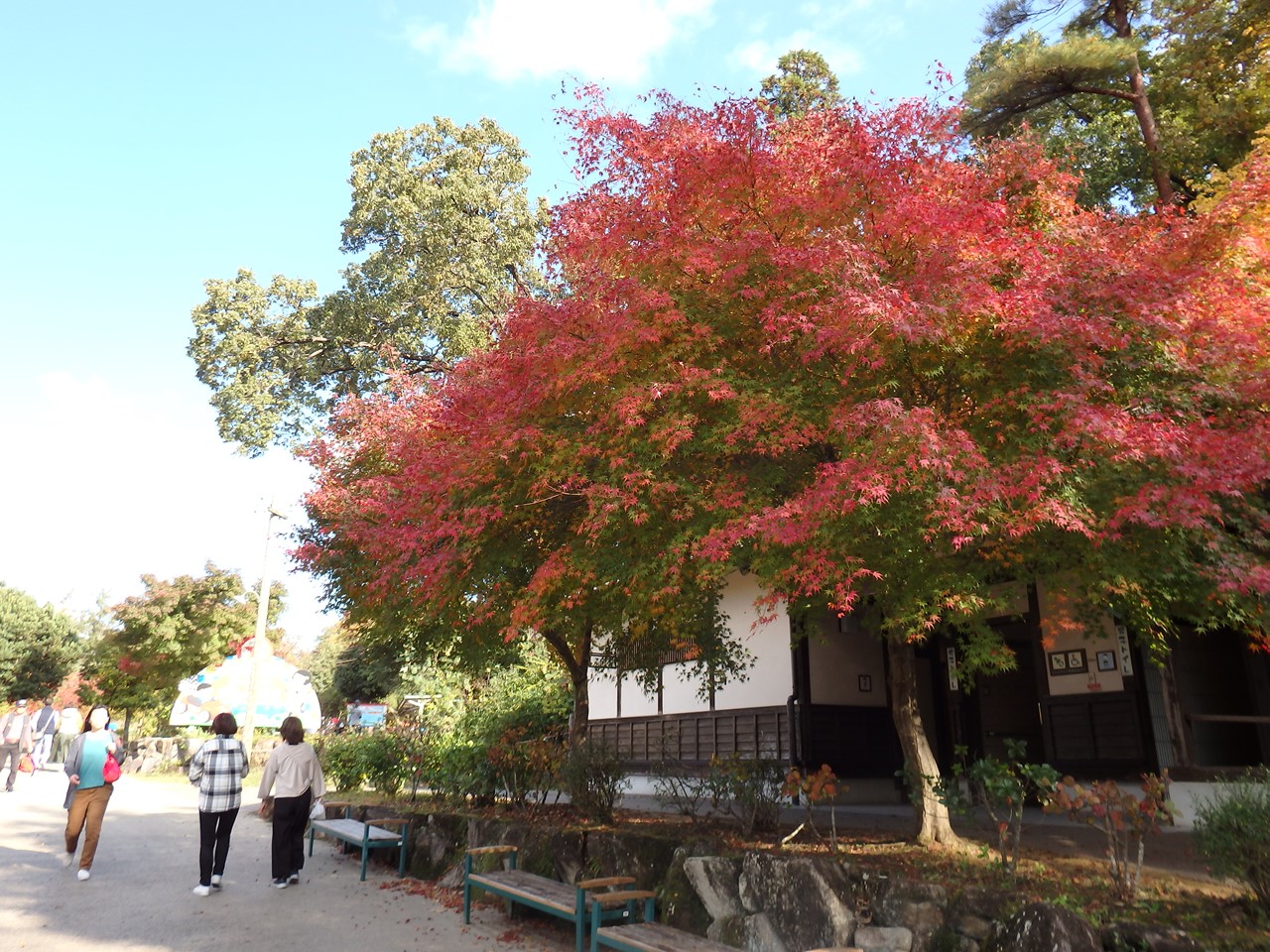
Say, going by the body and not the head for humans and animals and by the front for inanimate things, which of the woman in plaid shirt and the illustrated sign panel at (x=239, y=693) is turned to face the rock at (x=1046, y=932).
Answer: the illustrated sign panel

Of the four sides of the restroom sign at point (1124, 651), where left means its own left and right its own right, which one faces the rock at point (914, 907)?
front

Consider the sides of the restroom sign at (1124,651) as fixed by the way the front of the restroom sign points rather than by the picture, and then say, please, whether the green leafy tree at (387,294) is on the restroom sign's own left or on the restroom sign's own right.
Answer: on the restroom sign's own right

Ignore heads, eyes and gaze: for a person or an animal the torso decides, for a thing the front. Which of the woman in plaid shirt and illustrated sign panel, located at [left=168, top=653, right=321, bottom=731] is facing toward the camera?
the illustrated sign panel

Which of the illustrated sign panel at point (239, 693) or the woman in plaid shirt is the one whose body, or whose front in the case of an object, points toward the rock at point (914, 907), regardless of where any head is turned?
the illustrated sign panel

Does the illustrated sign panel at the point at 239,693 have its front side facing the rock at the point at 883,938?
yes

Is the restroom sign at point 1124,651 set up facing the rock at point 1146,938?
yes

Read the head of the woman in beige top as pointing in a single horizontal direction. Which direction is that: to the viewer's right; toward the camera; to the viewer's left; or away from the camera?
away from the camera

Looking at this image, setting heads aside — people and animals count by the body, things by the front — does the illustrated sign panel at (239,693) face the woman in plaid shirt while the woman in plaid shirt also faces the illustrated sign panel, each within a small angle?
yes

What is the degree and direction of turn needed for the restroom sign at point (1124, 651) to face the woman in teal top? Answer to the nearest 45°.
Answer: approximately 45° to its right

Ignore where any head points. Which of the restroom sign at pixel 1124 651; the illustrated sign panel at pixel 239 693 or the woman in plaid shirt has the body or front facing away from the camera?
the woman in plaid shirt

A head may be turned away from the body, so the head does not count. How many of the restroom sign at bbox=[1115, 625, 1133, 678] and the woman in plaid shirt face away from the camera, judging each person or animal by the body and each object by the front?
1

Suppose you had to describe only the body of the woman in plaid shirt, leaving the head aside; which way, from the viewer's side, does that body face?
away from the camera

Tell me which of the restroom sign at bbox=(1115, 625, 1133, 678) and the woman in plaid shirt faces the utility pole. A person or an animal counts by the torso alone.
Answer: the woman in plaid shirt

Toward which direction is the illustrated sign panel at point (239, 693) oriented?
toward the camera

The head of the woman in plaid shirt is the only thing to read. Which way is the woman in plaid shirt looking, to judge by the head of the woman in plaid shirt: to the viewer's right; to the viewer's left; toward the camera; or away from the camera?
away from the camera

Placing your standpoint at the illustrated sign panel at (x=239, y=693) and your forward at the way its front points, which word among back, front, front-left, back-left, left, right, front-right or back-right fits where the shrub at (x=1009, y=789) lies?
front

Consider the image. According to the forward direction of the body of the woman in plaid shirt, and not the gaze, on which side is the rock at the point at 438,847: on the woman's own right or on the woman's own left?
on the woman's own right

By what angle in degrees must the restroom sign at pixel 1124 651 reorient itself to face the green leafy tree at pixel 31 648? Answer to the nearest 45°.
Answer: approximately 90° to its right

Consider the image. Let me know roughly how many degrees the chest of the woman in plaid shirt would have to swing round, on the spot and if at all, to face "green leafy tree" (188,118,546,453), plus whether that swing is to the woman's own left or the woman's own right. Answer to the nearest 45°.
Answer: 0° — they already face it

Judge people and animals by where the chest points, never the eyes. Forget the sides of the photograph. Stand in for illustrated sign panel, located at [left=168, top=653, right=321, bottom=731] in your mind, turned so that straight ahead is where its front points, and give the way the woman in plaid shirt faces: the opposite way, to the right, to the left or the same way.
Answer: the opposite way

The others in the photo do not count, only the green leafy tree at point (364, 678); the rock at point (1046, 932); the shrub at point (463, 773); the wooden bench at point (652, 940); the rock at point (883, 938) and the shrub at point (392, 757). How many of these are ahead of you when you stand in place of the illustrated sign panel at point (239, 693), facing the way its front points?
5
